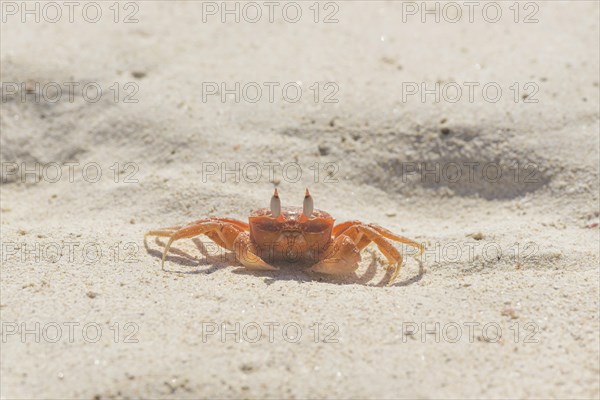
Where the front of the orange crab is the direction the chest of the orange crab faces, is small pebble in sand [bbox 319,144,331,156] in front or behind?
behind

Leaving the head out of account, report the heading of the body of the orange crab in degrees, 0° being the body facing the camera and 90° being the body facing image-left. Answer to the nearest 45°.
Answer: approximately 0°

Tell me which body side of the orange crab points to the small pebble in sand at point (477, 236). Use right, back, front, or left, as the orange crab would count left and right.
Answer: left

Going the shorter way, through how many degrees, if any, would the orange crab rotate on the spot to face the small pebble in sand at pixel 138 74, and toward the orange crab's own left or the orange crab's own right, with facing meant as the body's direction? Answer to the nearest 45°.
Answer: approximately 135° to the orange crab's own right
